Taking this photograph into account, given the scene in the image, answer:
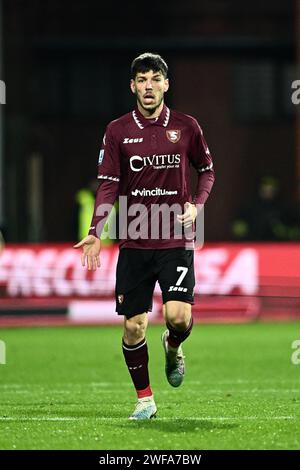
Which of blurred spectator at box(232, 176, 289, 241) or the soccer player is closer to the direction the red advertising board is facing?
the soccer player

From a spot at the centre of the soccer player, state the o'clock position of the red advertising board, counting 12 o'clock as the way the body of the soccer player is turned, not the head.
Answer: The red advertising board is roughly at 6 o'clock from the soccer player.

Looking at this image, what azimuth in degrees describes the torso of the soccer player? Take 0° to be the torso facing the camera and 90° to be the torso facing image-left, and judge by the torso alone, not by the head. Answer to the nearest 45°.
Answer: approximately 0°

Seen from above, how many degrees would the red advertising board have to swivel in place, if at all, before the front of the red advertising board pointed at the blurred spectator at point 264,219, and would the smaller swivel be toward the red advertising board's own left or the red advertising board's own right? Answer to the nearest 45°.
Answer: approximately 135° to the red advertising board's own left

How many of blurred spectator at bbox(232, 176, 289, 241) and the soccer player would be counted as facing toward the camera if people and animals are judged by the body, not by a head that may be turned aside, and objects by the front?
2

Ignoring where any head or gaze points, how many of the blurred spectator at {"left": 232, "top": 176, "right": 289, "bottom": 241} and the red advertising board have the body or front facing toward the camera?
2

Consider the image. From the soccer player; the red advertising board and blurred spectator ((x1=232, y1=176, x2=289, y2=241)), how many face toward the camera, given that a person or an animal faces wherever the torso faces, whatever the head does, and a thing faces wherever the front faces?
3

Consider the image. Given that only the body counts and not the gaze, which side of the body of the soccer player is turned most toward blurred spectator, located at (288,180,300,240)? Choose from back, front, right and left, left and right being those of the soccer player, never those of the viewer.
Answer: back

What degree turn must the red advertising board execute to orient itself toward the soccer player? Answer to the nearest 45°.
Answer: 0° — it already faces them
